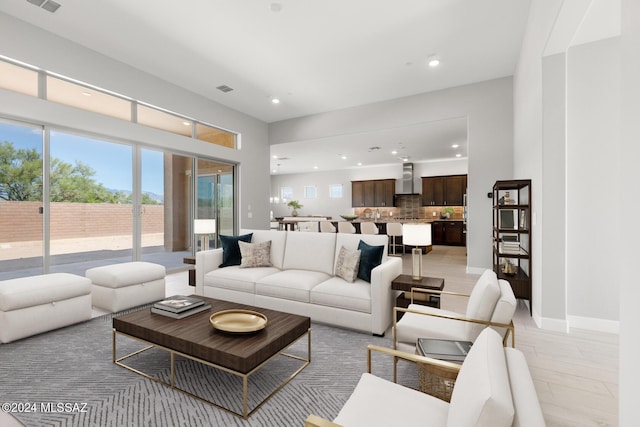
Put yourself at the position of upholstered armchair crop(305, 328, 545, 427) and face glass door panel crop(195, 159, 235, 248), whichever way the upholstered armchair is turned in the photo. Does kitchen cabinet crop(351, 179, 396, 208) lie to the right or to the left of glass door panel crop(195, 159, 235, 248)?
right

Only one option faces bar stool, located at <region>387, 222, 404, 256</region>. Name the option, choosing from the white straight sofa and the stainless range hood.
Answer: the stainless range hood

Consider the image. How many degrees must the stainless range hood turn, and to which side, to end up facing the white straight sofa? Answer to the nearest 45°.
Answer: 0° — it already faces it

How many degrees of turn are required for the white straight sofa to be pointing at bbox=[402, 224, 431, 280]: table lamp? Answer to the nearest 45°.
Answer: approximately 135° to its left

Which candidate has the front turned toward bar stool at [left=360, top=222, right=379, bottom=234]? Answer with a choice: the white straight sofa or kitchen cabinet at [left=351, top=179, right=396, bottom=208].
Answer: the kitchen cabinet

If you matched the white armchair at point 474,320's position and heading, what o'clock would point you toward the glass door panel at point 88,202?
The glass door panel is roughly at 12 o'clock from the white armchair.

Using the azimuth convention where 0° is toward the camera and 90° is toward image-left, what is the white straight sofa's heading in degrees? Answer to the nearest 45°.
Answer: approximately 45°

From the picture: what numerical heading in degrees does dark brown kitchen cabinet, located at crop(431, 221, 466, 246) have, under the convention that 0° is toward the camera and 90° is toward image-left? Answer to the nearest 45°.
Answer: approximately 0°

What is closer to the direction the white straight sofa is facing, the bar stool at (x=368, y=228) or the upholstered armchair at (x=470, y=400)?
the upholstered armchair

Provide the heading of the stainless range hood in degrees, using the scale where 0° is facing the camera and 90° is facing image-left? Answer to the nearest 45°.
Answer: approximately 0°

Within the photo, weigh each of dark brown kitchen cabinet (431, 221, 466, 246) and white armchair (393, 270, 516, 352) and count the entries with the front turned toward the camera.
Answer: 1
